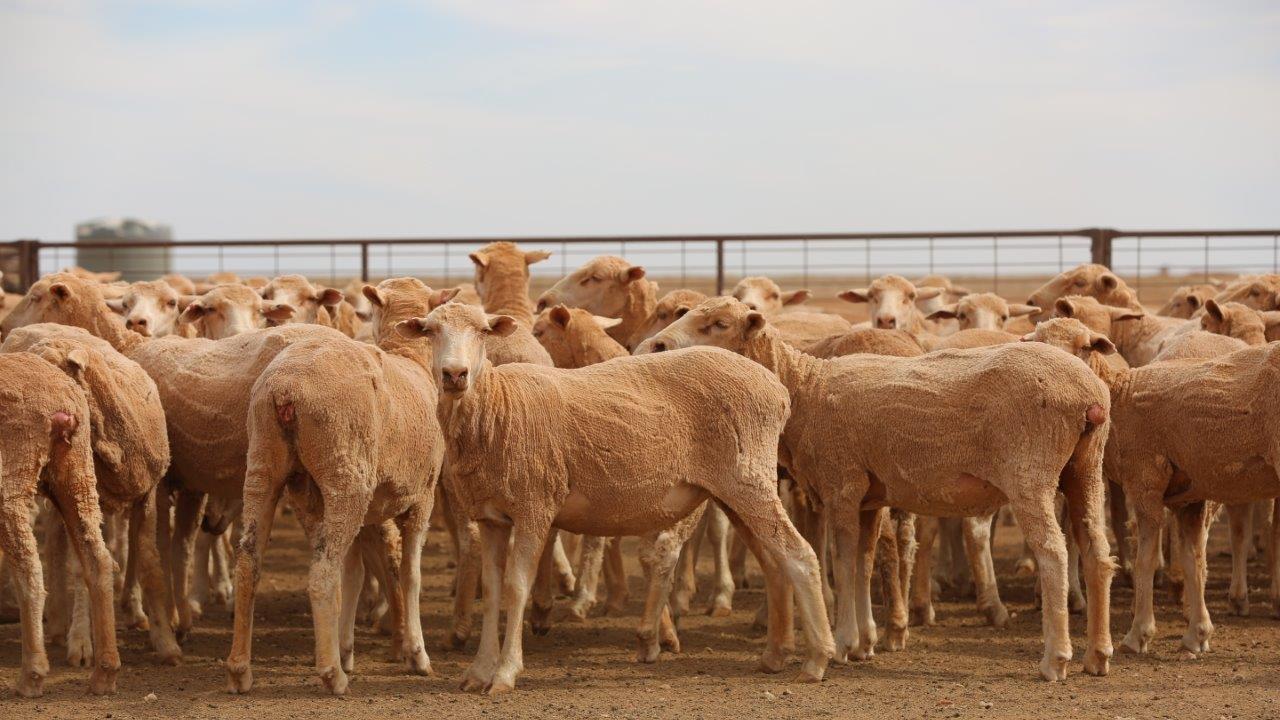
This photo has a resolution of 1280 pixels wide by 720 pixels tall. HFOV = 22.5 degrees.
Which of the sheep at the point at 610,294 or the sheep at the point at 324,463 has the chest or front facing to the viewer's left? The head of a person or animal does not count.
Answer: the sheep at the point at 610,294

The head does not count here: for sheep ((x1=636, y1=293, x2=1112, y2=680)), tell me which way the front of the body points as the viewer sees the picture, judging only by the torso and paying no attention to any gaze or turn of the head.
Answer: to the viewer's left

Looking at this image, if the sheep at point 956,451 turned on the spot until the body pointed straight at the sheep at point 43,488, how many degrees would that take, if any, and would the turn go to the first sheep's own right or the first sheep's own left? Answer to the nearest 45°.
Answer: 0° — it already faces it

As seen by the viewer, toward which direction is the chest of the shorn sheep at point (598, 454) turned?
to the viewer's left

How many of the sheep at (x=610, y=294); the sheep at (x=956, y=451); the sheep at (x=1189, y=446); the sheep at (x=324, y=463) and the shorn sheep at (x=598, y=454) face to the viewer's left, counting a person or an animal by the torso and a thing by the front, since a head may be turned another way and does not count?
4

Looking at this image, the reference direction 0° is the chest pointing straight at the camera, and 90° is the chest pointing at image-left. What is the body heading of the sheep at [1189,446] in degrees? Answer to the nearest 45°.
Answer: approximately 90°

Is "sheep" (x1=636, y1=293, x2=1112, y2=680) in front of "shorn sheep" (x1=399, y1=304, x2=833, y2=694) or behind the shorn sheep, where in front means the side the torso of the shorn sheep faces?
behind

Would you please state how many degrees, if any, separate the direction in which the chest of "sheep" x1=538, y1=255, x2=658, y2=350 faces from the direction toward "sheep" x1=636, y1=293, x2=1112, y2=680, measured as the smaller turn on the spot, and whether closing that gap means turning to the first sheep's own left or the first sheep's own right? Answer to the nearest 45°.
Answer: approximately 90° to the first sheep's own left

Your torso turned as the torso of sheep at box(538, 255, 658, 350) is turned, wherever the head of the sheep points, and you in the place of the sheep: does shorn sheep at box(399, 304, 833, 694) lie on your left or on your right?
on your left

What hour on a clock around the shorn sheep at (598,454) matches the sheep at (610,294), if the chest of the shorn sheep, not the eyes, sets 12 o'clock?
The sheep is roughly at 3 o'clock from the shorn sheep.

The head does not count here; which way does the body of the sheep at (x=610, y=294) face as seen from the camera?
to the viewer's left
